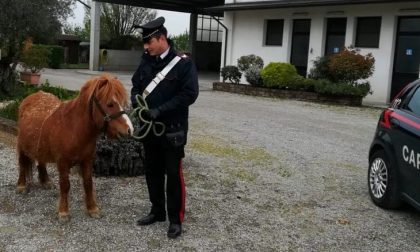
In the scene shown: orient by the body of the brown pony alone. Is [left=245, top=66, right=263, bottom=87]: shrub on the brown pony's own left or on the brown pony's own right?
on the brown pony's own left

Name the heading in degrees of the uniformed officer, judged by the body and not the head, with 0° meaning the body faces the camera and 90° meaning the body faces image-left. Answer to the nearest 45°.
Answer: approximately 45°

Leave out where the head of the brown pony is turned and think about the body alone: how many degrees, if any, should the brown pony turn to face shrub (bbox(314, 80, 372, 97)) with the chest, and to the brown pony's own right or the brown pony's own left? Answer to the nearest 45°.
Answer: approximately 90° to the brown pony's own left

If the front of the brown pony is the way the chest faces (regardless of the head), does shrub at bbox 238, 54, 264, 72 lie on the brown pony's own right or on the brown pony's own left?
on the brown pony's own left

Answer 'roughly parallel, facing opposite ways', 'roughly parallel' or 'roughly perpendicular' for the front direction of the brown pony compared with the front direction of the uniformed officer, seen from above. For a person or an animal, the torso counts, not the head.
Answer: roughly perpendicular

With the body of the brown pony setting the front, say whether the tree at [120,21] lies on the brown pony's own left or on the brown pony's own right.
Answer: on the brown pony's own left

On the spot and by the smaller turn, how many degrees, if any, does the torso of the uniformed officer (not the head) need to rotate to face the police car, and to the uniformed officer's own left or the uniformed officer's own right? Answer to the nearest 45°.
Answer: approximately 135° to the uniformed officer's own left

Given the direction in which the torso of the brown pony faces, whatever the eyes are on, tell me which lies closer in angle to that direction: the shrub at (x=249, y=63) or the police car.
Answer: the police car
